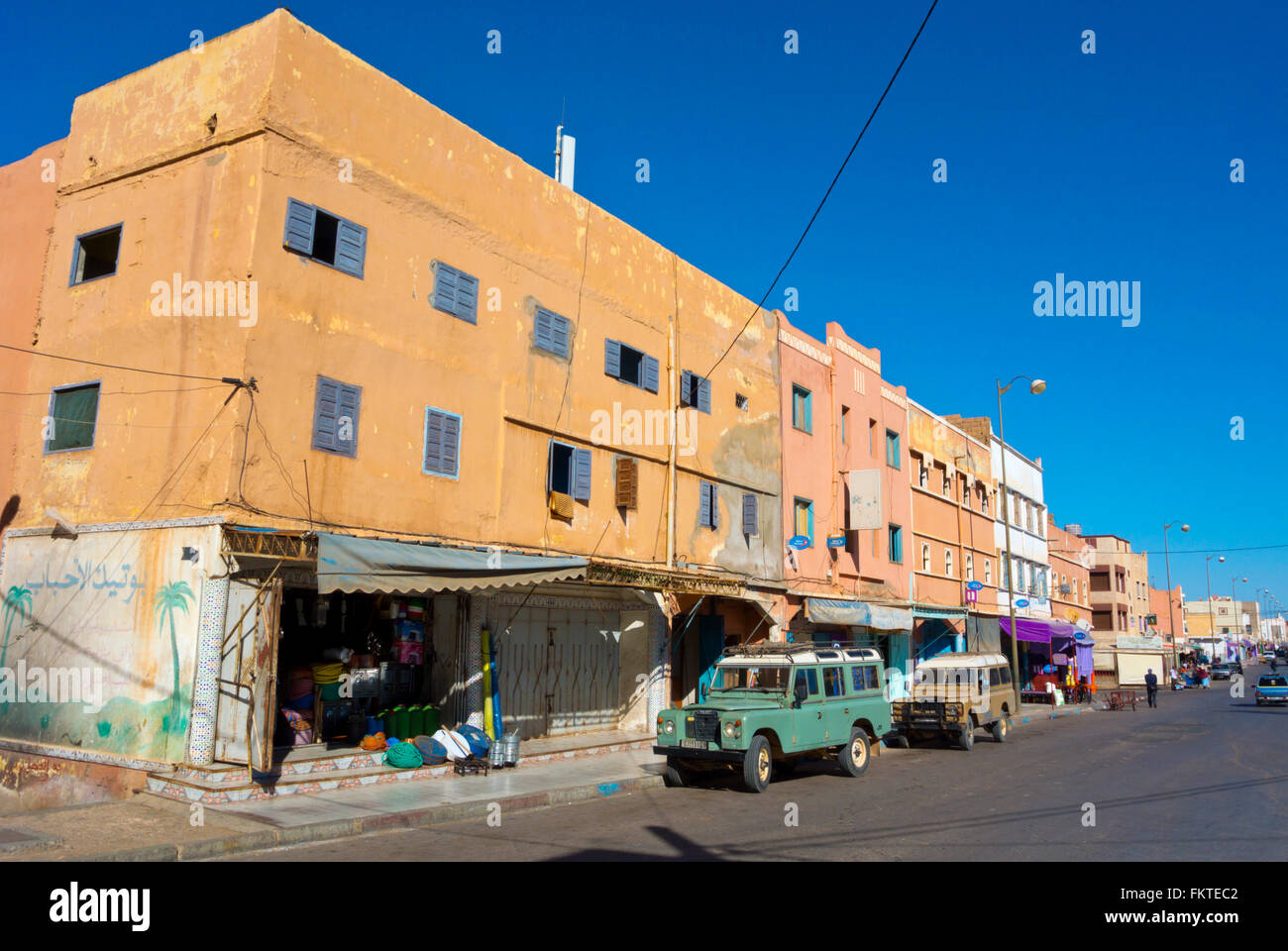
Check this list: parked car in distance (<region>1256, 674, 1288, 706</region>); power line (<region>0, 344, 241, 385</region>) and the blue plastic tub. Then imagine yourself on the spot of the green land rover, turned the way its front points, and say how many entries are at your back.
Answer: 1

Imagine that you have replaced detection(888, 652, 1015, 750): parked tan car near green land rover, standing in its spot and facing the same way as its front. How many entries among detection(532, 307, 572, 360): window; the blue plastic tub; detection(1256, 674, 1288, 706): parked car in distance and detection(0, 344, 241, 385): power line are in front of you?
3

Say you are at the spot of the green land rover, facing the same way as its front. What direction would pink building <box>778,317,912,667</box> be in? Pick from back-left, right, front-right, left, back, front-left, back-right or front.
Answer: back-right

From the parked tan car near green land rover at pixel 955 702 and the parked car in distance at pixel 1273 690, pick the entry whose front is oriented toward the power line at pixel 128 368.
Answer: the parked tan car near green land rover at pixel 955 702

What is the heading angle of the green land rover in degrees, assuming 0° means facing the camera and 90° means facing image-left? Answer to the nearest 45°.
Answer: approximately 45°

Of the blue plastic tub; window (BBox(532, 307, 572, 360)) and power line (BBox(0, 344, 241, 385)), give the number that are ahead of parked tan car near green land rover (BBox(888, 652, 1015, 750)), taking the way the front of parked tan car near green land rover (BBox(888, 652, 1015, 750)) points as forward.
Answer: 3

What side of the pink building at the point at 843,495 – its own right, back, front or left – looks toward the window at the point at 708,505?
right

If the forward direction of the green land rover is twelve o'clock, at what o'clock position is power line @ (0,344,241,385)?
The power line is roughly at 1 o'clock from the green land rover.

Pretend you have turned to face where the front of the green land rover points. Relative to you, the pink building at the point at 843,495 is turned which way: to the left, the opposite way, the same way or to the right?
to the left

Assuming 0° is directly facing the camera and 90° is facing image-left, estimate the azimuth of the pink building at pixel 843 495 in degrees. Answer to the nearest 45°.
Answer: approximately 315°
